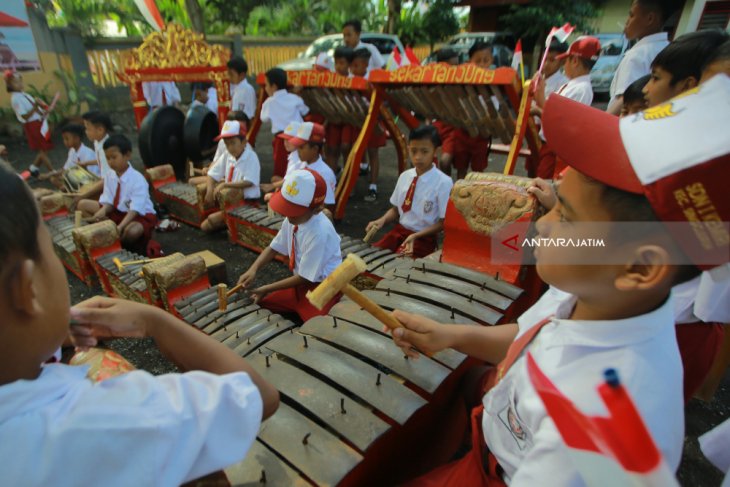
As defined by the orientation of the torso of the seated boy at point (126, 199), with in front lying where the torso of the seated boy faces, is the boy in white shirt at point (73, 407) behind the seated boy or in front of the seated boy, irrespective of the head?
in front

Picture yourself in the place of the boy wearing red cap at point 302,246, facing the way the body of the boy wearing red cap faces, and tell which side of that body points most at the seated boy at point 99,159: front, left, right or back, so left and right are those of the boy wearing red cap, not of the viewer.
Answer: right

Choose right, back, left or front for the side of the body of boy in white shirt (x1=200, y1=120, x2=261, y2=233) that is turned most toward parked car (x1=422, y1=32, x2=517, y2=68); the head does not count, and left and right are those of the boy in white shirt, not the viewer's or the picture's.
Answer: back

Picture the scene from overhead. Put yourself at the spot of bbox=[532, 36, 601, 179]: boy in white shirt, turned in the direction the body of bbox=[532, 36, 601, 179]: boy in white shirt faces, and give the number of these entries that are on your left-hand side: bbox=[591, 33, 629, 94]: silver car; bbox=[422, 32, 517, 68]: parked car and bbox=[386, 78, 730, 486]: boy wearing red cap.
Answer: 1

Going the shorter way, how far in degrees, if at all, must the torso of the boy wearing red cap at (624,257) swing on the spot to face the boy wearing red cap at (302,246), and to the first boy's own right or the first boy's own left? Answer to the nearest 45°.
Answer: approximately 45° to the first boy's own right

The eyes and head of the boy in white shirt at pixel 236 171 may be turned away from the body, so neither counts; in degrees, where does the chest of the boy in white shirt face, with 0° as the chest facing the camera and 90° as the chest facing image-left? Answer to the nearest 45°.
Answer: approximately 45°

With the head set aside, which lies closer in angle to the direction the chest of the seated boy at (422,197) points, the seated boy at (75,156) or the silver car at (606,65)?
the seated boy
